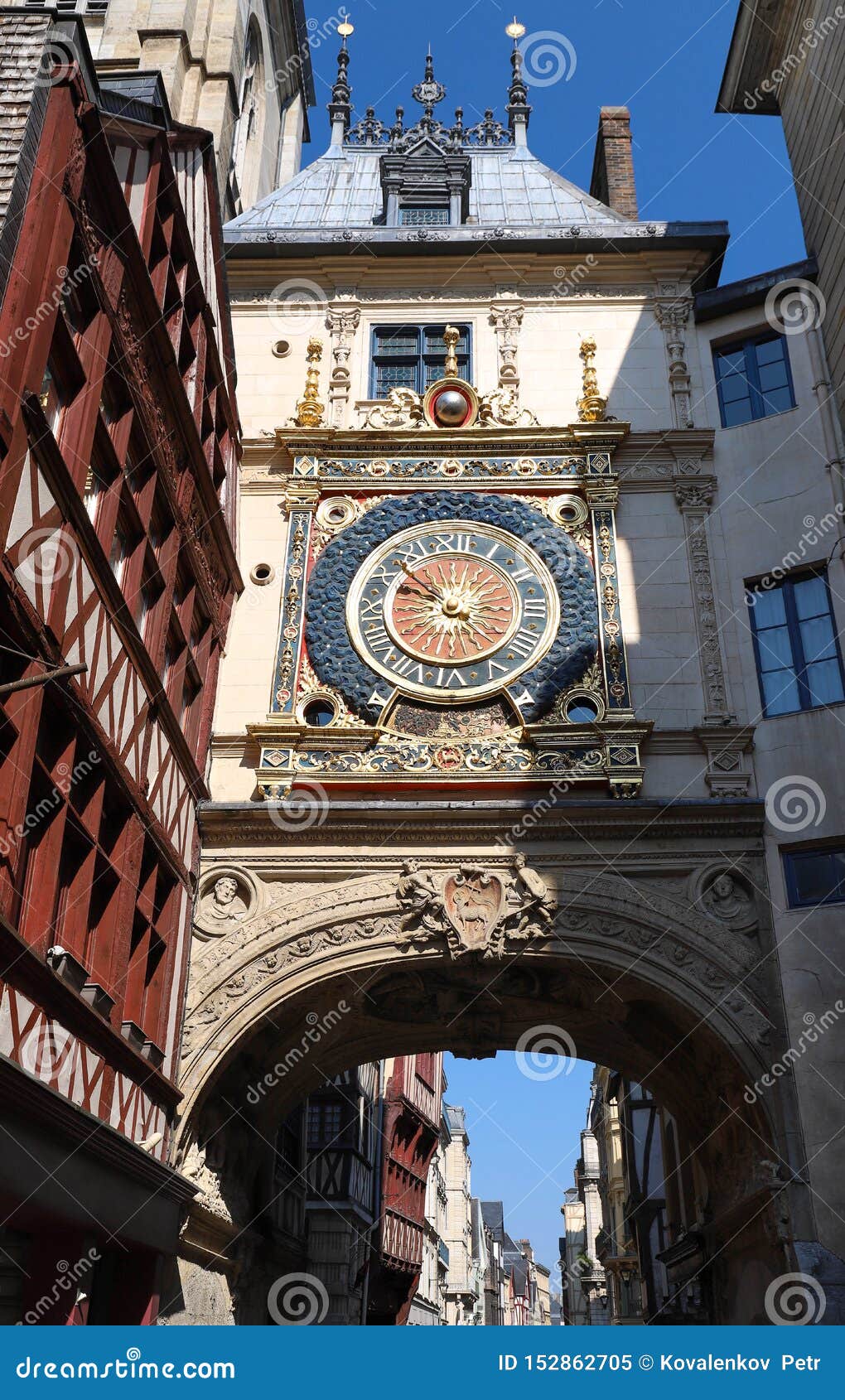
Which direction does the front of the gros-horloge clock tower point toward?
toward the camera
